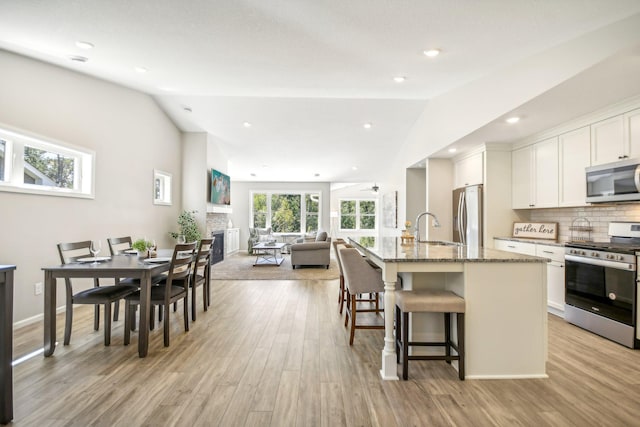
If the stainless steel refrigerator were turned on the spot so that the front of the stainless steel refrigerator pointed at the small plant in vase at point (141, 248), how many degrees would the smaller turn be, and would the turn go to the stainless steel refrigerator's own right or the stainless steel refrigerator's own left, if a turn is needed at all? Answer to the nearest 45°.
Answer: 0° — it already faces it

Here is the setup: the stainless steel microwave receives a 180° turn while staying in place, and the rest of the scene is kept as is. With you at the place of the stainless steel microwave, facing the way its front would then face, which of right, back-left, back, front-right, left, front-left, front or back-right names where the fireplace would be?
back-left

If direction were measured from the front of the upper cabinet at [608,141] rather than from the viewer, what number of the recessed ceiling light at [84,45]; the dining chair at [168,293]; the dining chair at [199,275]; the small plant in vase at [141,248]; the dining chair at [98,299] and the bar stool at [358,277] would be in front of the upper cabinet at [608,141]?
6

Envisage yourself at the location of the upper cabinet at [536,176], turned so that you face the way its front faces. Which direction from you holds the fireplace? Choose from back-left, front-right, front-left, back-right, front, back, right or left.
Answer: front-right

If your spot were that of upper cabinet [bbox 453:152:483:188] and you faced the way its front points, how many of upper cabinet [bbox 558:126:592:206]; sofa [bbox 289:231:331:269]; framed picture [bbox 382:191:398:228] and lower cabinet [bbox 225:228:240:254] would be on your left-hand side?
1

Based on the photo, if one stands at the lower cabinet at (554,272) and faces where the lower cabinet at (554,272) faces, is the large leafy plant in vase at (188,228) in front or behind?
in front

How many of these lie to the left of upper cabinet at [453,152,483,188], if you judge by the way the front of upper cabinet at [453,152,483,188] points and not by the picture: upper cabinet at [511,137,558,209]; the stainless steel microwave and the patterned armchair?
2

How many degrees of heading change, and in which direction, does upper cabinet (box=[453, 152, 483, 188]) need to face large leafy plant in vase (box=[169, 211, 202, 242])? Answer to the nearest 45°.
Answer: approximately 45° to its right

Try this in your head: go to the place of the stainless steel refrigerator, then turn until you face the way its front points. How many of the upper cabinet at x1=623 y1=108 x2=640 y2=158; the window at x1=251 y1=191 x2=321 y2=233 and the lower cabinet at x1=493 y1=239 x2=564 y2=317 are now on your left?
2

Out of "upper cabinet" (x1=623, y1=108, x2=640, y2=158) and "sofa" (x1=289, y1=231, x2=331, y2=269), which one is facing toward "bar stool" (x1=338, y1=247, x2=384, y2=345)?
the upper cabinet

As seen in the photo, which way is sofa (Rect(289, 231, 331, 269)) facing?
to the viewer's left
